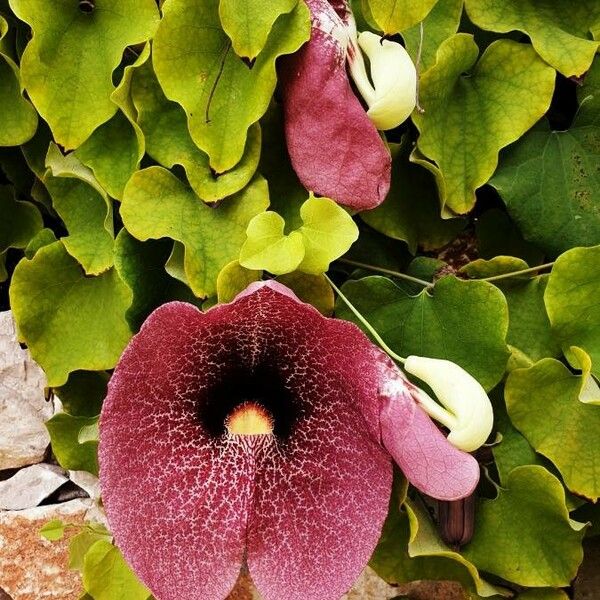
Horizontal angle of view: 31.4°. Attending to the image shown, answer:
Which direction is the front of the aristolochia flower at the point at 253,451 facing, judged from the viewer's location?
facing the viewer
